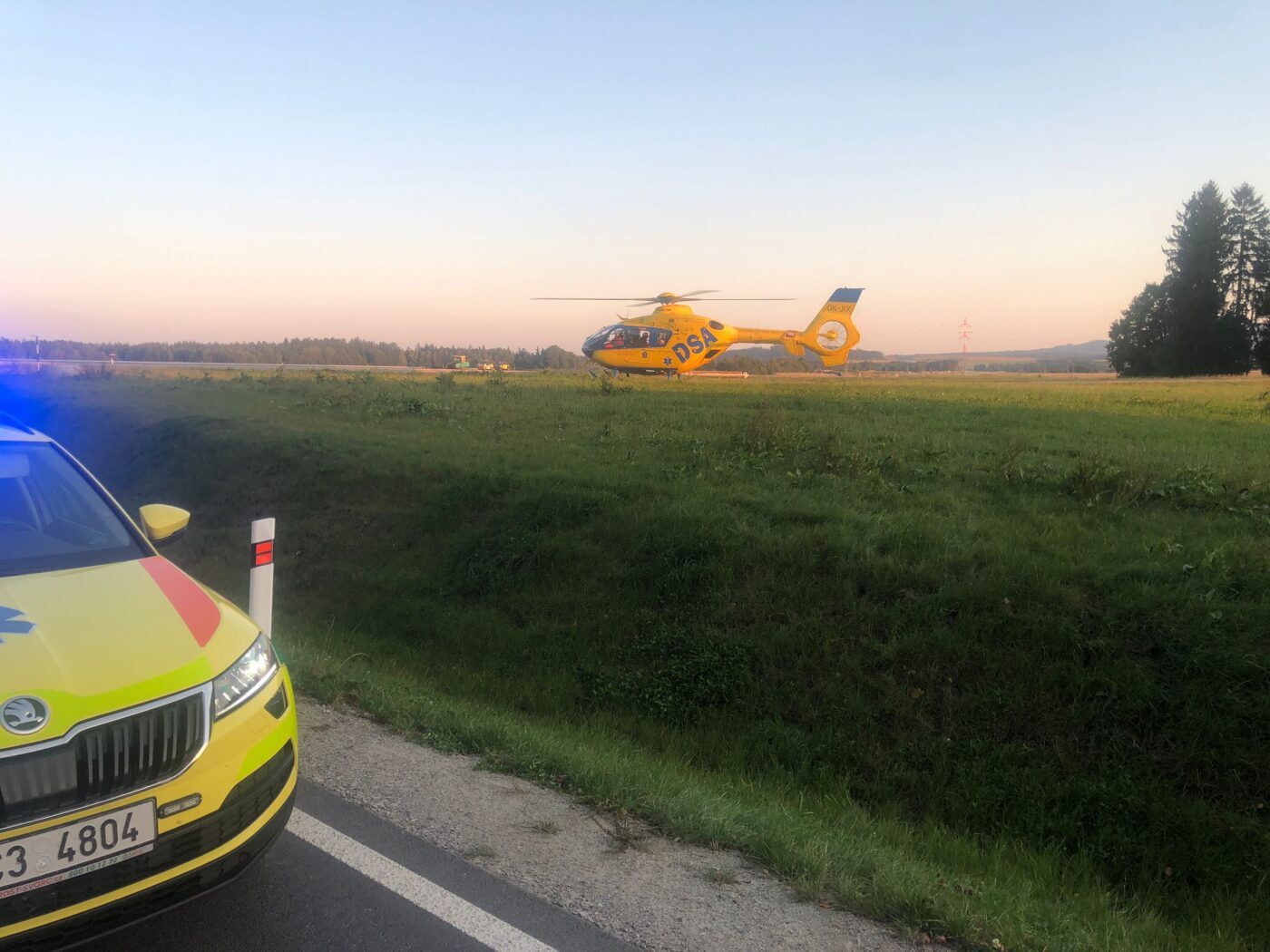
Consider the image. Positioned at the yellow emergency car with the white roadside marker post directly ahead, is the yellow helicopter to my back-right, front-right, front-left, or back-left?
front-right

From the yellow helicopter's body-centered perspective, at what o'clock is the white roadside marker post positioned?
The white roadside marker post is roughly at 9 o'clock from the yellow helicopter.

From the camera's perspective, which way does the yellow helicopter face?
to the viewer's left

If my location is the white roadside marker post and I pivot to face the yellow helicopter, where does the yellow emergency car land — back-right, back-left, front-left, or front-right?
back-right

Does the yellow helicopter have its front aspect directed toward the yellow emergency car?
no
